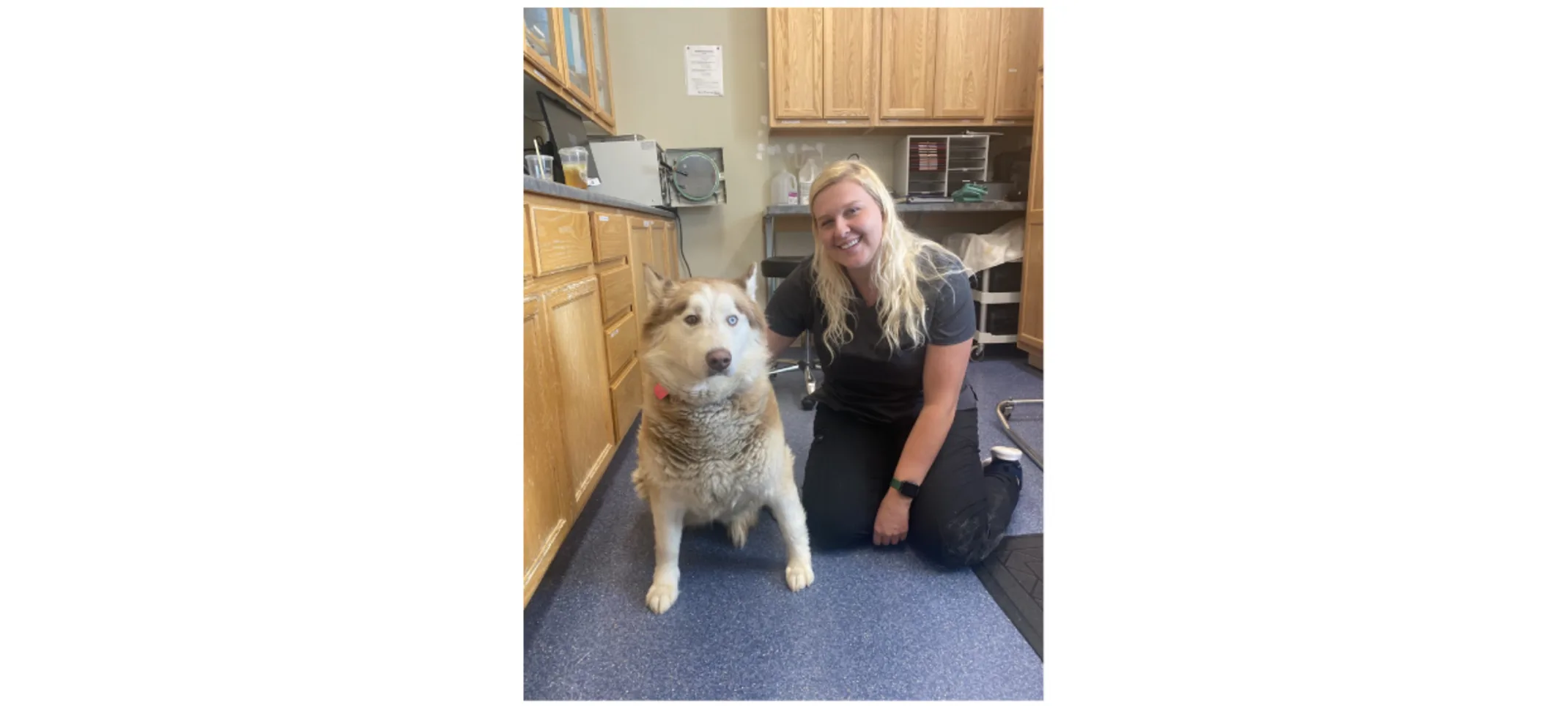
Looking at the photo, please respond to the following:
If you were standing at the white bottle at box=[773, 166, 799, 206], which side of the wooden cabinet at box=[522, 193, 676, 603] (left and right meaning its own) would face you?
left

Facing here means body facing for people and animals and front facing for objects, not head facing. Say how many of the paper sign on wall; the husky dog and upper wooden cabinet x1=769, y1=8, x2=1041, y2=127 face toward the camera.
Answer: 3

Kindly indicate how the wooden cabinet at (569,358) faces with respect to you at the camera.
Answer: facing the viewer and to the right of the viewer

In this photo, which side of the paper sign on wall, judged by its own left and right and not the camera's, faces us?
front

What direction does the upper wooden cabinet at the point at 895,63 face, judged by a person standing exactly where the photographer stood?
facing the viewer

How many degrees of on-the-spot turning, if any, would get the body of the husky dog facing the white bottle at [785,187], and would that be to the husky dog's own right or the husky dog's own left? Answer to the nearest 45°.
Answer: approximately 180°

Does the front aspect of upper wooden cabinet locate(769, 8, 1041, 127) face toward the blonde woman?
yes

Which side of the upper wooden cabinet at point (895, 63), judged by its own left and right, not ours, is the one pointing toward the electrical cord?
right
